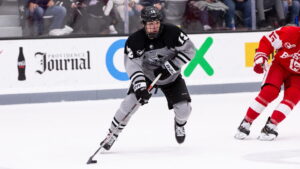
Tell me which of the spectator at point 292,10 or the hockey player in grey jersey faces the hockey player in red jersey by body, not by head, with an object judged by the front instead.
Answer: the spectator

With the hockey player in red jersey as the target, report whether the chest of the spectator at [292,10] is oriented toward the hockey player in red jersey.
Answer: yes

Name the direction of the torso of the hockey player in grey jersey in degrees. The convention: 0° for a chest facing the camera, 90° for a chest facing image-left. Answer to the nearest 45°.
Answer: approximately 0°

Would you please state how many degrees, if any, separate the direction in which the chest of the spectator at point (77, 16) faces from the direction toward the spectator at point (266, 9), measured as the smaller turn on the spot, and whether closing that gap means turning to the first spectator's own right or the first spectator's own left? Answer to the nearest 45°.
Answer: approximately 90° to the first spectator's own left

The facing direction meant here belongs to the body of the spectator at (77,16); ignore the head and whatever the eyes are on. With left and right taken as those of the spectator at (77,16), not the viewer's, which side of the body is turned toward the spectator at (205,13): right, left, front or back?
left
